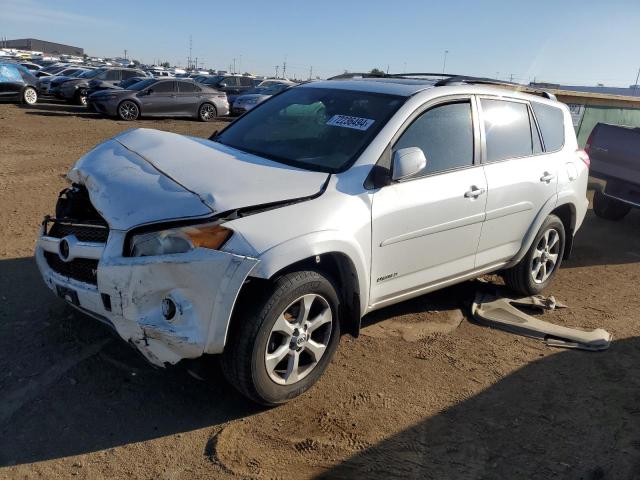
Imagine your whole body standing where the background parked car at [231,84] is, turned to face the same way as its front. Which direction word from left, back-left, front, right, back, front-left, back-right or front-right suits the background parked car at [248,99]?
front-left

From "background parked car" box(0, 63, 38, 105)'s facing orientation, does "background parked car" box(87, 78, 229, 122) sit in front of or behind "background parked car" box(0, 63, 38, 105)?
behind

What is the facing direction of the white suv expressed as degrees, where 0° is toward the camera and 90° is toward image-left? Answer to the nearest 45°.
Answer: approximately 45°

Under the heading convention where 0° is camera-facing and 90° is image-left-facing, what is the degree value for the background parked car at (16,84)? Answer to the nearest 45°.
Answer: approximately 90°

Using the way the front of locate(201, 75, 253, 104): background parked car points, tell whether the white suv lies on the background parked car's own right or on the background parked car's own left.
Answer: on the background parked car's own left

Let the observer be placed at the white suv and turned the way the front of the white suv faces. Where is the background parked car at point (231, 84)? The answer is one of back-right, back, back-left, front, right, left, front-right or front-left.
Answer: back-right

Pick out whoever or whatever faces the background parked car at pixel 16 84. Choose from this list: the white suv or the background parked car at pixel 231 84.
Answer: the background parked car at pixel 231 84

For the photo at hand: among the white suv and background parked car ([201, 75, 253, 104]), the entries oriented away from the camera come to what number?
0

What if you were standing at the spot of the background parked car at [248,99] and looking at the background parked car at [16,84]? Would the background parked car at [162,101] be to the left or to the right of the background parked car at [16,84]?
left

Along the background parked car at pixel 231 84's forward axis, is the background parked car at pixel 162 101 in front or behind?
in front

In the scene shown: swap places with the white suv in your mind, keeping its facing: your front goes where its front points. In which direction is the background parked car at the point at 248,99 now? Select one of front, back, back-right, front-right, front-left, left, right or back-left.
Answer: back-right

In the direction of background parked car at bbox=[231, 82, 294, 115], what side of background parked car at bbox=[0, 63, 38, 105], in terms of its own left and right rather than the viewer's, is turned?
back
